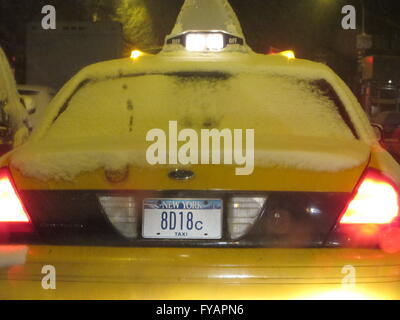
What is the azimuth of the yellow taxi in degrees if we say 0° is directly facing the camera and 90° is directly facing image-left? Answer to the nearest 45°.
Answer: approximately 180°
